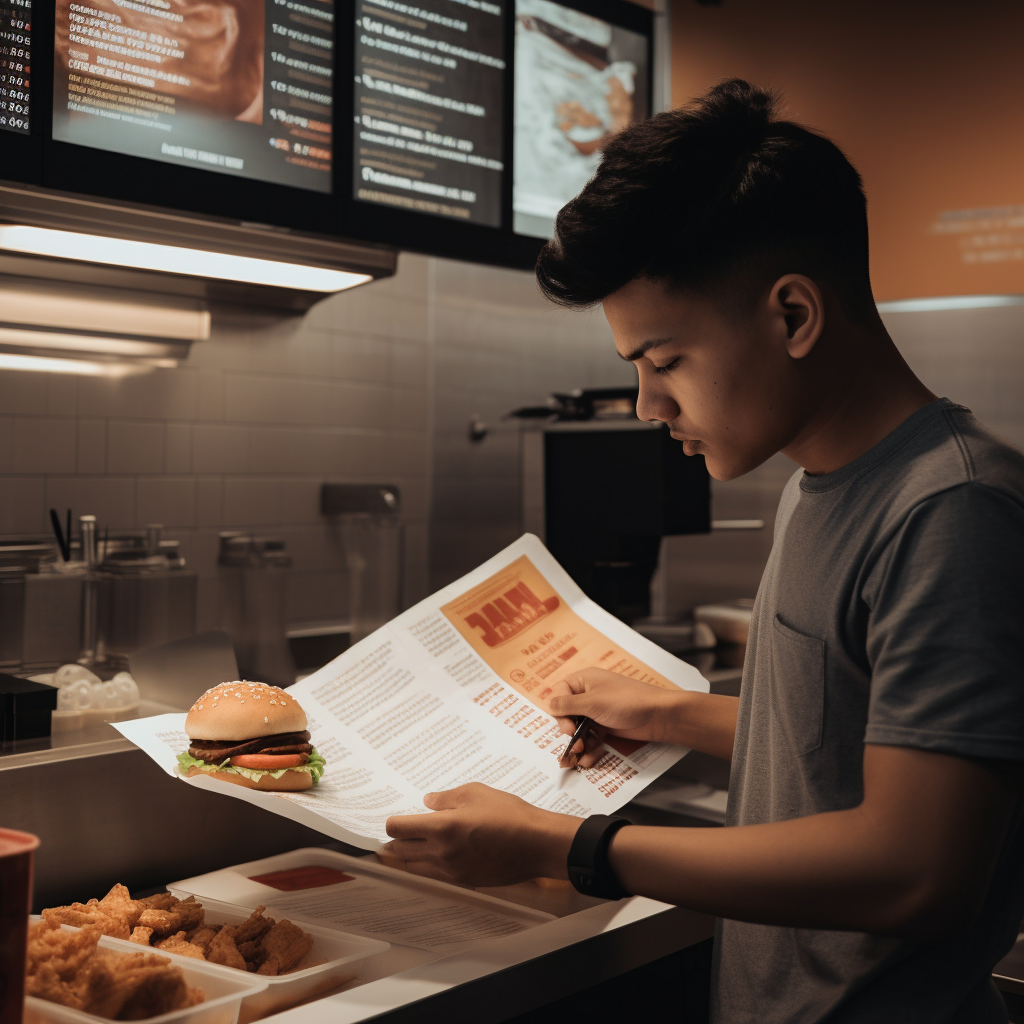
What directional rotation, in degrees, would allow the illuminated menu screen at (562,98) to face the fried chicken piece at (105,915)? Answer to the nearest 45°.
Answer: approximately 45° to its right

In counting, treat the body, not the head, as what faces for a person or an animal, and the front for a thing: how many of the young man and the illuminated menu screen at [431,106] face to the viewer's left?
1

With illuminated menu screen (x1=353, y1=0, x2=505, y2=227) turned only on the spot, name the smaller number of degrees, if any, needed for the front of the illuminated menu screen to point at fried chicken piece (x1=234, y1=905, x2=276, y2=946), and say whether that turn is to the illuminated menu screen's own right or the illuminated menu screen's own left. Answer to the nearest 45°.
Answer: approximately 45° to the illuminated menu screen's own right

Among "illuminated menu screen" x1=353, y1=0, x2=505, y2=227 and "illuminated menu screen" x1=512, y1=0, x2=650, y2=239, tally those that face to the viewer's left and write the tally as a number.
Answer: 0

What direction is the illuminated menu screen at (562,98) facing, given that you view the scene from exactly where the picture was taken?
facing the viewer and to the right of the viewer

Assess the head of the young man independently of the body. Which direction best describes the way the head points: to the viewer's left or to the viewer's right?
to the viewer's left

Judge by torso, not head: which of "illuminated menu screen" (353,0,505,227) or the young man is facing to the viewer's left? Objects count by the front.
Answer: the young man

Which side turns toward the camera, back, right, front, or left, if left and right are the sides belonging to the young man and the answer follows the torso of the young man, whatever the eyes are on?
left

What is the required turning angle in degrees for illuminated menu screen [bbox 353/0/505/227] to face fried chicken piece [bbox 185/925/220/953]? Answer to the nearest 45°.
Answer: approximately 45° to its right

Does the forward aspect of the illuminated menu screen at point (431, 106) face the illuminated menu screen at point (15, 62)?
no

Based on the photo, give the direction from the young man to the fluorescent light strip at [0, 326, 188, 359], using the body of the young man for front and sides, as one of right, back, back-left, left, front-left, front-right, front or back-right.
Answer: front-right
